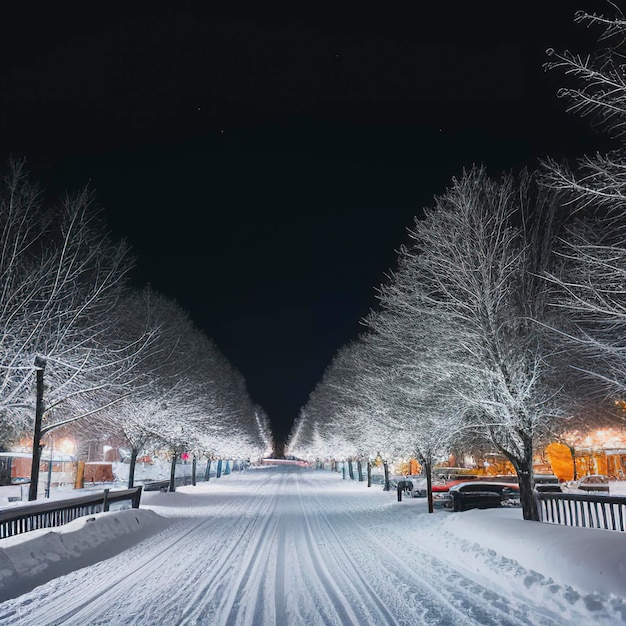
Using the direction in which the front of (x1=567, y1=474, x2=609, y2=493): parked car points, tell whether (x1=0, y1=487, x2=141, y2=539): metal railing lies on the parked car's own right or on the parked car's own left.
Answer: on the parked car's own left

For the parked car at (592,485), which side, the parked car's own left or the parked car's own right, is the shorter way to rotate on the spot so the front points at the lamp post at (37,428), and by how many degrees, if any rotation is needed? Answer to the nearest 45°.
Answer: approximately 45° to the parked car's own left

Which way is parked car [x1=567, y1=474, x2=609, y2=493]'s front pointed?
to the viewer's left

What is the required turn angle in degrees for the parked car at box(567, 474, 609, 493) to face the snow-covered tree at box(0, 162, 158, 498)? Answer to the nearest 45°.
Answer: approximately 45° to its left

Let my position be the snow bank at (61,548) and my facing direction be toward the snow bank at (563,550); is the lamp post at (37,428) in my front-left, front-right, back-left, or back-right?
back-left

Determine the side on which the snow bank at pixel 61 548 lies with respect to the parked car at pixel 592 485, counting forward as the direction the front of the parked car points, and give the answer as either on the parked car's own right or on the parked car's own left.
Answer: on the parked car's own left

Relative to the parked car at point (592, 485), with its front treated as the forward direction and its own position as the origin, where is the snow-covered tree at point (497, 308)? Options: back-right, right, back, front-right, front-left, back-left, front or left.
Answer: left

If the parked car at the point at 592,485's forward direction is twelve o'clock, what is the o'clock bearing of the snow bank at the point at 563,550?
The snow bank is roughly at 9 o'clock from the parked car.

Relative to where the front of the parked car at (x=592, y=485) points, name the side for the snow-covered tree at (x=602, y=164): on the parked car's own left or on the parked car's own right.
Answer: on the parked car's own left
